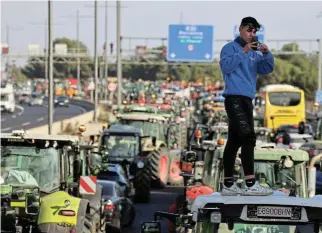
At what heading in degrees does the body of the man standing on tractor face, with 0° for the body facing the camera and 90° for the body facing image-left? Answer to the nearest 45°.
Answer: approximately 315°
